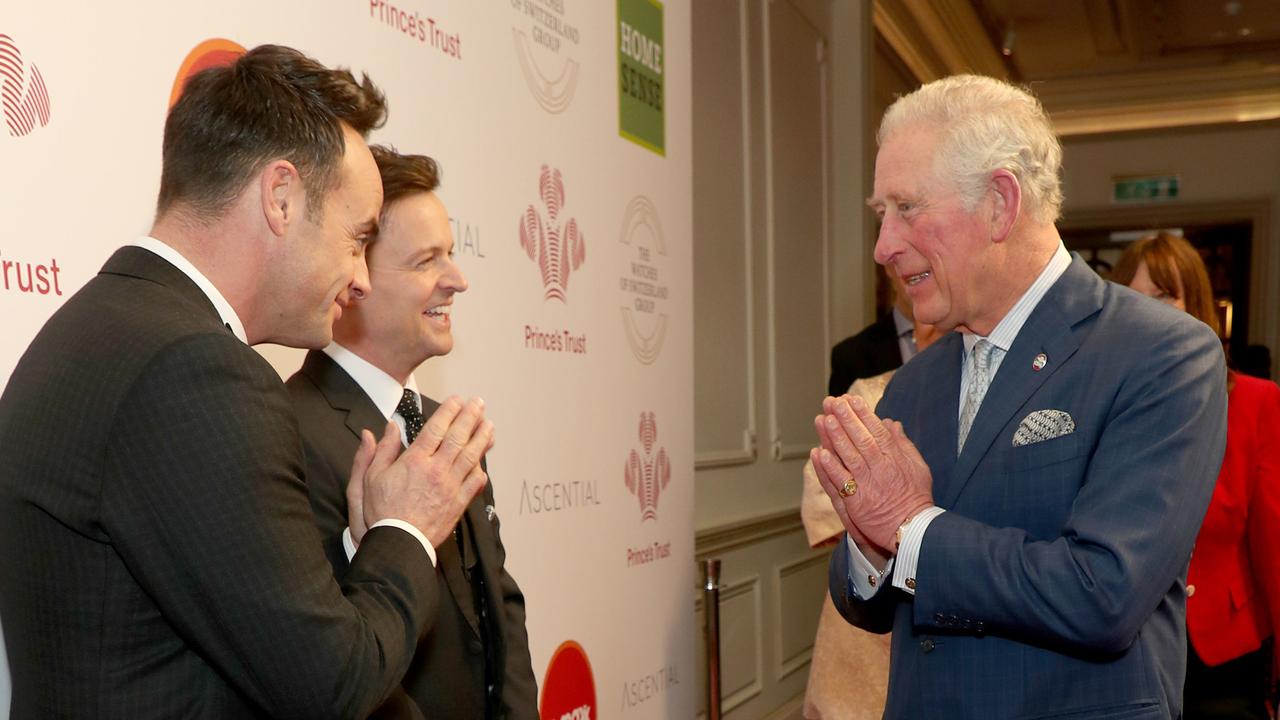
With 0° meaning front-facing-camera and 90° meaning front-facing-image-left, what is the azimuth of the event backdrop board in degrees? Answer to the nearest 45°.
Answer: approximately 315°

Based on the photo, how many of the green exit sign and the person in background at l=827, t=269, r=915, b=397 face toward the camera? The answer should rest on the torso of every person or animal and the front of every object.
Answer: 2

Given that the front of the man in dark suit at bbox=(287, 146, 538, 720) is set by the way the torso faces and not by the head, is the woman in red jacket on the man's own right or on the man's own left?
on the man's own left

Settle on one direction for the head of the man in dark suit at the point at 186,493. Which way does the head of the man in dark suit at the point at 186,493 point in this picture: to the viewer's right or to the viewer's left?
to the viewer's right

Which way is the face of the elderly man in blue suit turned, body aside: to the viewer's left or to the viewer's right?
to the viewer's left

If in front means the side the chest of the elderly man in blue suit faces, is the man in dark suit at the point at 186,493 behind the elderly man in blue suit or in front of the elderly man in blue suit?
in front

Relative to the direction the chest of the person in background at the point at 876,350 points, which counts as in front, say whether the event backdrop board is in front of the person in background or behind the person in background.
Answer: in front

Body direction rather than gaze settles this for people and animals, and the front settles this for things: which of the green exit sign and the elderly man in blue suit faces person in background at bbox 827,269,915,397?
the green exit sign

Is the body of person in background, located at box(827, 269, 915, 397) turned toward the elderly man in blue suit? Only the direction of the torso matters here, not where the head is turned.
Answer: yes

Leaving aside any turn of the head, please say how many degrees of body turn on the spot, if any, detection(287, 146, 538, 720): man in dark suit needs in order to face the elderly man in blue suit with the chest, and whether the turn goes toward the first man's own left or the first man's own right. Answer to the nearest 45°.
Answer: approximately 45° to the first man's own left

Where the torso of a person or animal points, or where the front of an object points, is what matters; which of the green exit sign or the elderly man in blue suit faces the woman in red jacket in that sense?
the green exit sign

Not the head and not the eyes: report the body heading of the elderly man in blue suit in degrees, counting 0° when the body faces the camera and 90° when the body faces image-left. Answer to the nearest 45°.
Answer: approximately 45°

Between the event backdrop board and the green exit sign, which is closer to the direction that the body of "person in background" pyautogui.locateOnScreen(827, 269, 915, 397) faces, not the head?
the event backdrop board

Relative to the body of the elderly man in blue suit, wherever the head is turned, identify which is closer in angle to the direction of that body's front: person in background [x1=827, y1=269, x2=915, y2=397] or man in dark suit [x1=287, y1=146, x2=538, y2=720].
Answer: the man in dark suit
